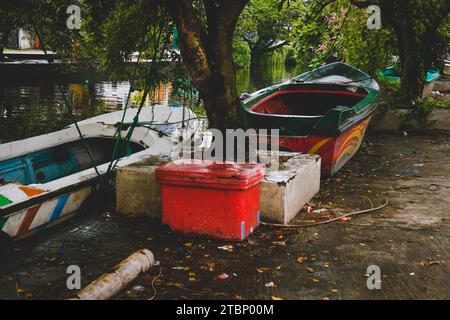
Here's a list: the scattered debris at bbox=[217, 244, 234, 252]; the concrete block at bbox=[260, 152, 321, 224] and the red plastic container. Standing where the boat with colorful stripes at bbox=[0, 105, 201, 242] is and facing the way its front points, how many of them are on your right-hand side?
3

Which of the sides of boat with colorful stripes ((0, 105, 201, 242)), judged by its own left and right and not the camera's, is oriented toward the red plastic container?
right

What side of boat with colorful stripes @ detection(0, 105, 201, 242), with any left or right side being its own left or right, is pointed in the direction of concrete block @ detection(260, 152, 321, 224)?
right

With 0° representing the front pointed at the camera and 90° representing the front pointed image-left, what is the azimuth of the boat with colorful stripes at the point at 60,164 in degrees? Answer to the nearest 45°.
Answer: approximately 225°

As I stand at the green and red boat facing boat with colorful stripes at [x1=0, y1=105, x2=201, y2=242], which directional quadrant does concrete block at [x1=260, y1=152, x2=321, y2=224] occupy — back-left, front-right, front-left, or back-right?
front-left

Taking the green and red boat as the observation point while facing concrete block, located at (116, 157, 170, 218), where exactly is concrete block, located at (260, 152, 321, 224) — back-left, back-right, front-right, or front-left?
front-left
